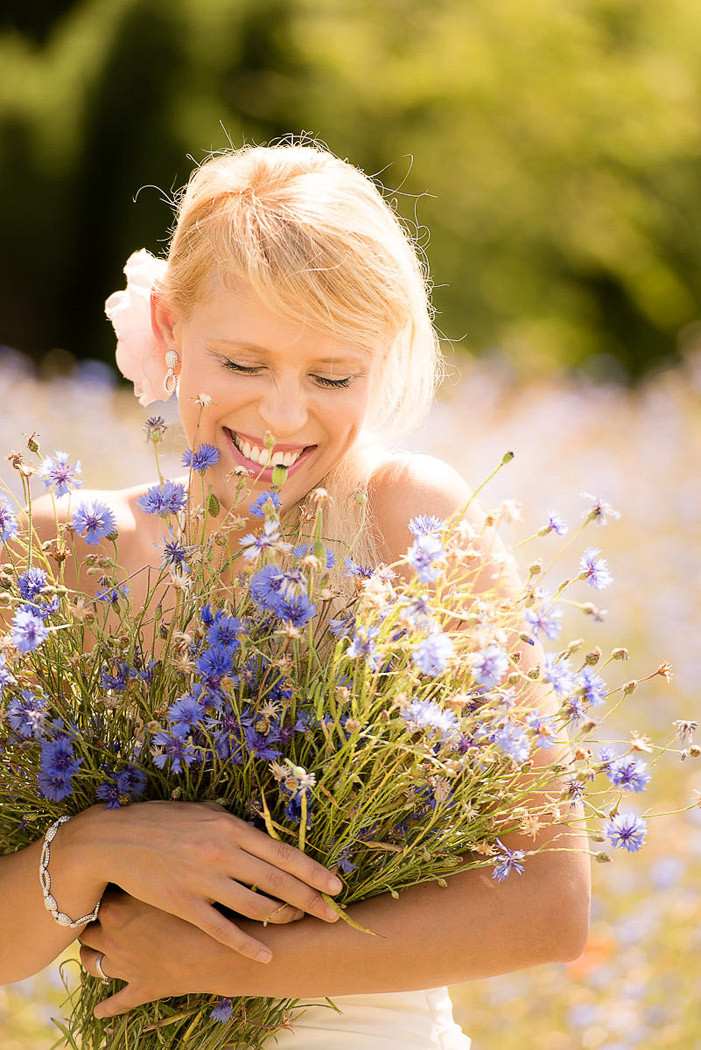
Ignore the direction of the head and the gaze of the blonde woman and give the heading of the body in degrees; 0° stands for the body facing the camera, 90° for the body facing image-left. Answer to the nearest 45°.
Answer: approximately 0°
